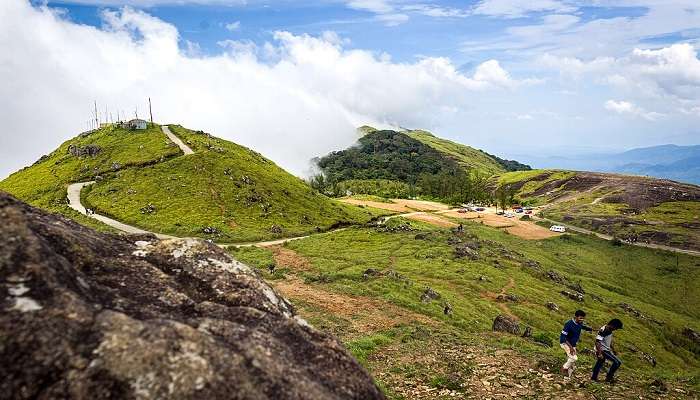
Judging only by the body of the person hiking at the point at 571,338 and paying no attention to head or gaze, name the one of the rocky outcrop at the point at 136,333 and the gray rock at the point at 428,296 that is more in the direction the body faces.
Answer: the rocky outcrop

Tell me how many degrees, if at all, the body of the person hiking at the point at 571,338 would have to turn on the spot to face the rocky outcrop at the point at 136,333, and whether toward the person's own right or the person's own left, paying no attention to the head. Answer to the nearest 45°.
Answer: approximately 45° to the person's own right
